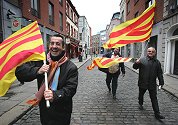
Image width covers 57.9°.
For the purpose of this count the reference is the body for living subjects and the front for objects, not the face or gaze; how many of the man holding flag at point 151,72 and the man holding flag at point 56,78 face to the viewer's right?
0

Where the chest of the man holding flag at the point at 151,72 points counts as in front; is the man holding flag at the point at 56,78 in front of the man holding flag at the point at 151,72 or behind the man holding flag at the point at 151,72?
in front

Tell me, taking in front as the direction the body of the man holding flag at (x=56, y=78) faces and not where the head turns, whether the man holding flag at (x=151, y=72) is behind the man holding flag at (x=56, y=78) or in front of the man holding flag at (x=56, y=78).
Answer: behind

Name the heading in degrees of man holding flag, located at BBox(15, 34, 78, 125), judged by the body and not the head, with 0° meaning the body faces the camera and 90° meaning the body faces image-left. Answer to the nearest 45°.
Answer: approximately 45°

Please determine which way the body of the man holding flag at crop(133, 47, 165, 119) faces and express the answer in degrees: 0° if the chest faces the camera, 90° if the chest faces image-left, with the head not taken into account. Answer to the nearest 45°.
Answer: approximately 0°
